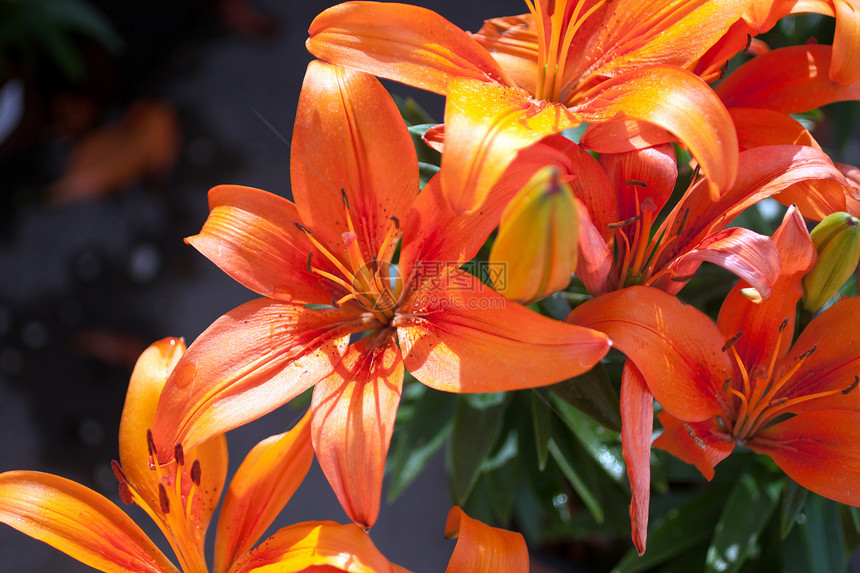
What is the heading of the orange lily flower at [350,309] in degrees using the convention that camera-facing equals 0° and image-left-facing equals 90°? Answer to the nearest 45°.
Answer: approximately 0°
